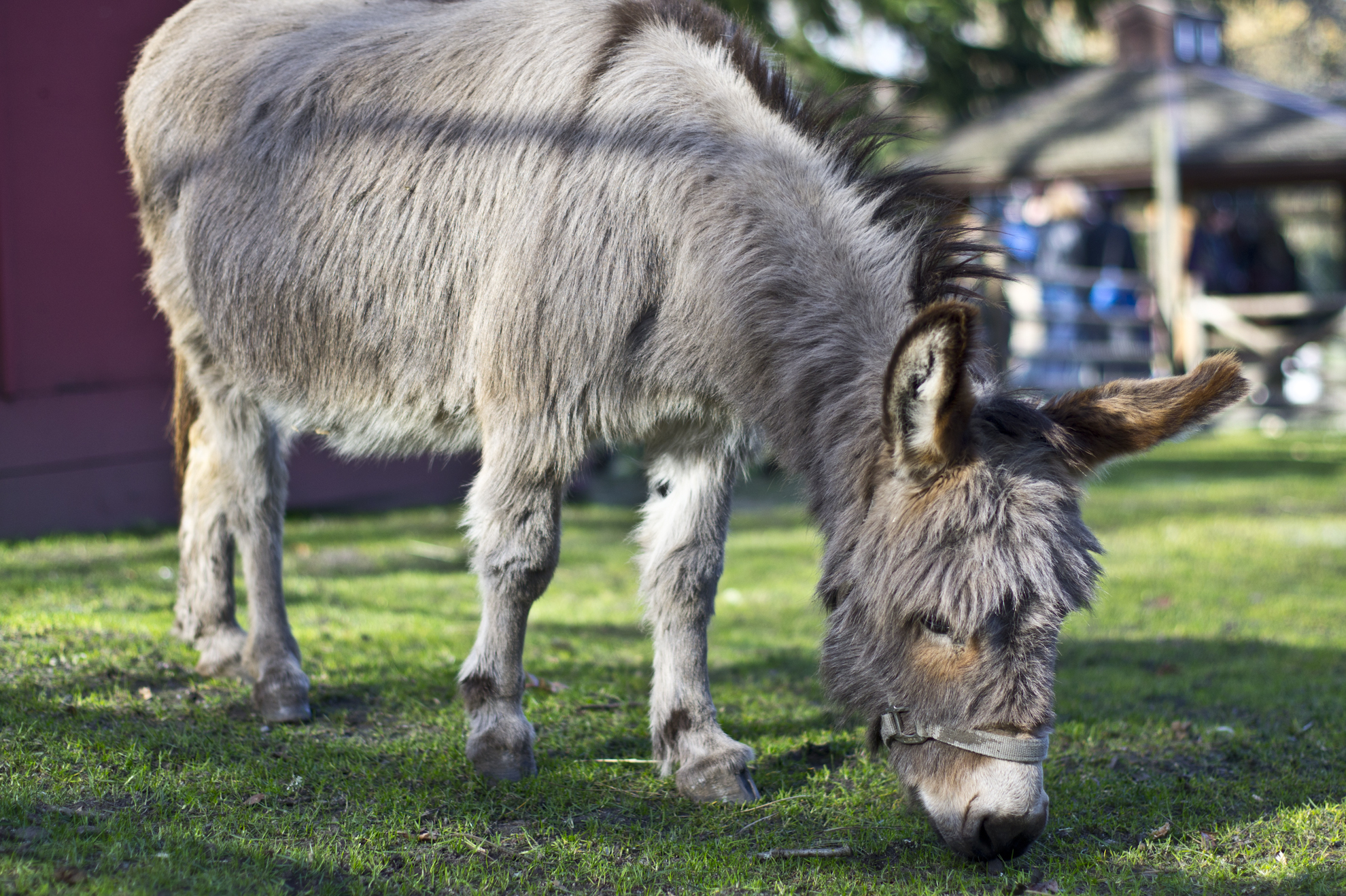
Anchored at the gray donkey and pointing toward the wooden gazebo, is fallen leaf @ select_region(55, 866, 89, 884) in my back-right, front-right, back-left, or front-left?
back-left

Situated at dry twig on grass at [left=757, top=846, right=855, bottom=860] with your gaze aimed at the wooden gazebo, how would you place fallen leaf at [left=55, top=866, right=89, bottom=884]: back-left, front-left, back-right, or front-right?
back-left

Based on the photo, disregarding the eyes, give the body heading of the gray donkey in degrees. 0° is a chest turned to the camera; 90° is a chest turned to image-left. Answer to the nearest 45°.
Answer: approximately 315°

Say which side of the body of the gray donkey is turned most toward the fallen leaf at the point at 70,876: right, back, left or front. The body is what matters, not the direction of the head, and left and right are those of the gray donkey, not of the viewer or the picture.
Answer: right
